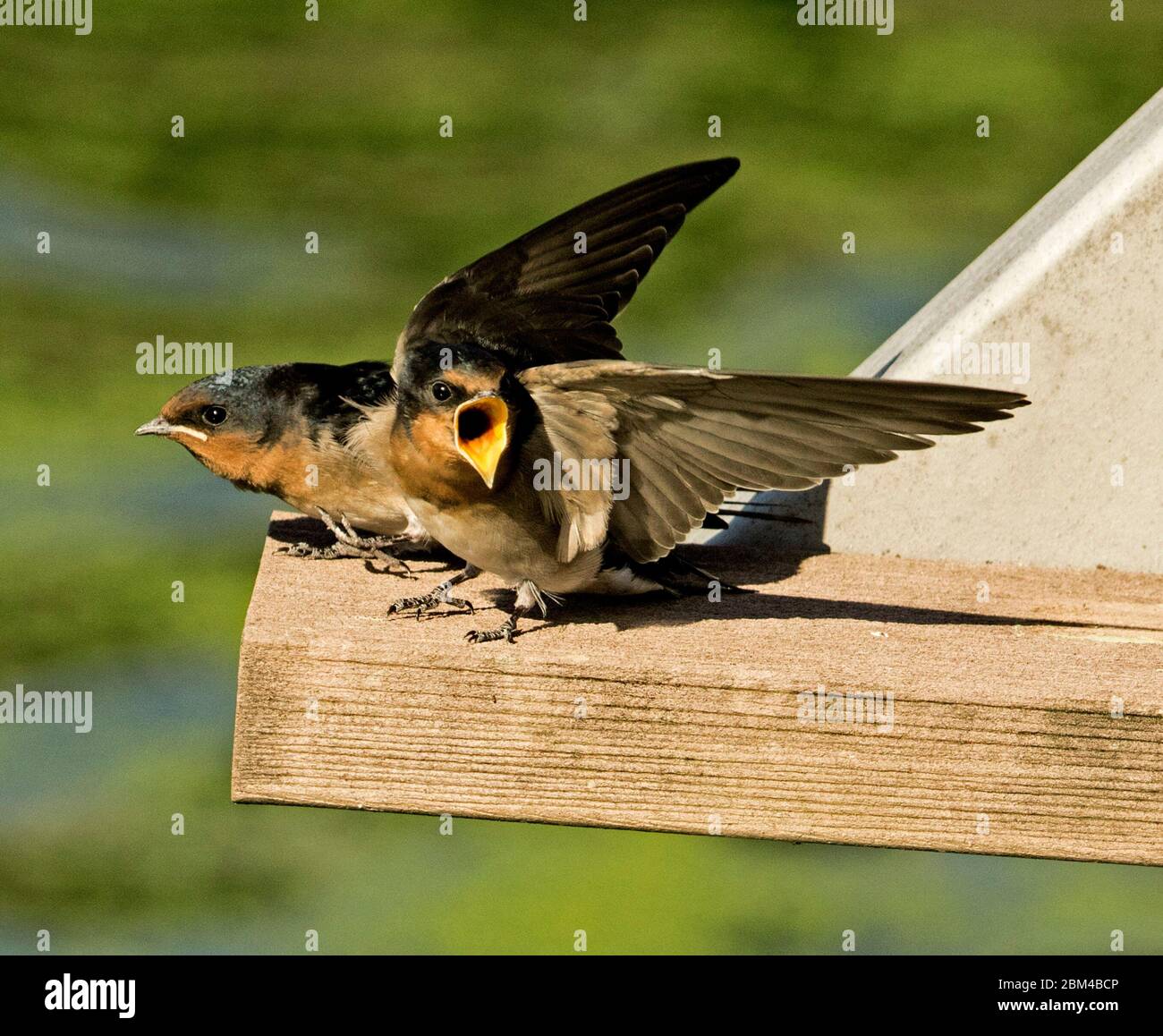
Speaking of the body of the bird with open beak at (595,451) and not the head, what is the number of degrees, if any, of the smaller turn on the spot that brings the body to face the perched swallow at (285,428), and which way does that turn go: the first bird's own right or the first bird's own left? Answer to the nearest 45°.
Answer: approximately 90° to the first bird's own right

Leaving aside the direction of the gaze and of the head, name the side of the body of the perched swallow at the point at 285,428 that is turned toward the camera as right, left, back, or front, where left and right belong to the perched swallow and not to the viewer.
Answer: left
